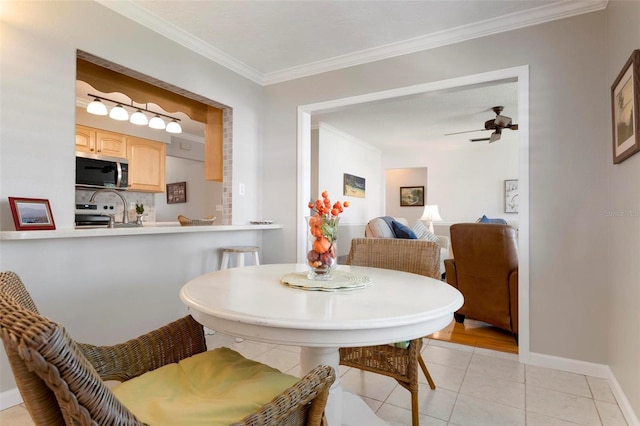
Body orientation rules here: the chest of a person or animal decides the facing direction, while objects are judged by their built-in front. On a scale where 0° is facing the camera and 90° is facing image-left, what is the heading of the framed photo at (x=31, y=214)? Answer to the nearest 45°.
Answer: approximately 315°

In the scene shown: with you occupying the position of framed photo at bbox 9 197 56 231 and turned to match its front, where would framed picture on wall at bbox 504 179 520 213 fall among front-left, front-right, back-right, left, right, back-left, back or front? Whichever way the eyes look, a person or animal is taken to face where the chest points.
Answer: front-left

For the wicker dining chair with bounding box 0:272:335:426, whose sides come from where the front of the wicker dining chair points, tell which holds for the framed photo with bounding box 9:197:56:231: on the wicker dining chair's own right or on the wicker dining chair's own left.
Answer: on the wicker dining chair's own left

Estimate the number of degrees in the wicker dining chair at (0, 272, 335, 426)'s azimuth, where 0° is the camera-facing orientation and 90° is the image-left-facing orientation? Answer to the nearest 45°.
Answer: approximately 225°

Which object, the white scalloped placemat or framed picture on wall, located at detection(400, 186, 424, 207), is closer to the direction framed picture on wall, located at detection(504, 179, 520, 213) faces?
the white scalloped placemat

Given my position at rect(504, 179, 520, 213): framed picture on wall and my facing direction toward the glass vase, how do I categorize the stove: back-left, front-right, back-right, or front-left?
front-right

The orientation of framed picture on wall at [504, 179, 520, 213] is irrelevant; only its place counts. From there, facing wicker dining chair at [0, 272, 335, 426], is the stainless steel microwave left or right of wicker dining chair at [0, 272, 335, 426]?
right

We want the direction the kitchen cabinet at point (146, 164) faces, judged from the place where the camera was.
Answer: facing the viewer and to the right of the viewer

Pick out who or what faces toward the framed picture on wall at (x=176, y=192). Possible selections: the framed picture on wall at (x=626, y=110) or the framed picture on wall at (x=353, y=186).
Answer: the framed picture on wall at (x=626, y=110)

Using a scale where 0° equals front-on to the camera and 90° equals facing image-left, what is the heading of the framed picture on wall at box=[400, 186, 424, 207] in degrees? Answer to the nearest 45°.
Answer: approximately 0°
